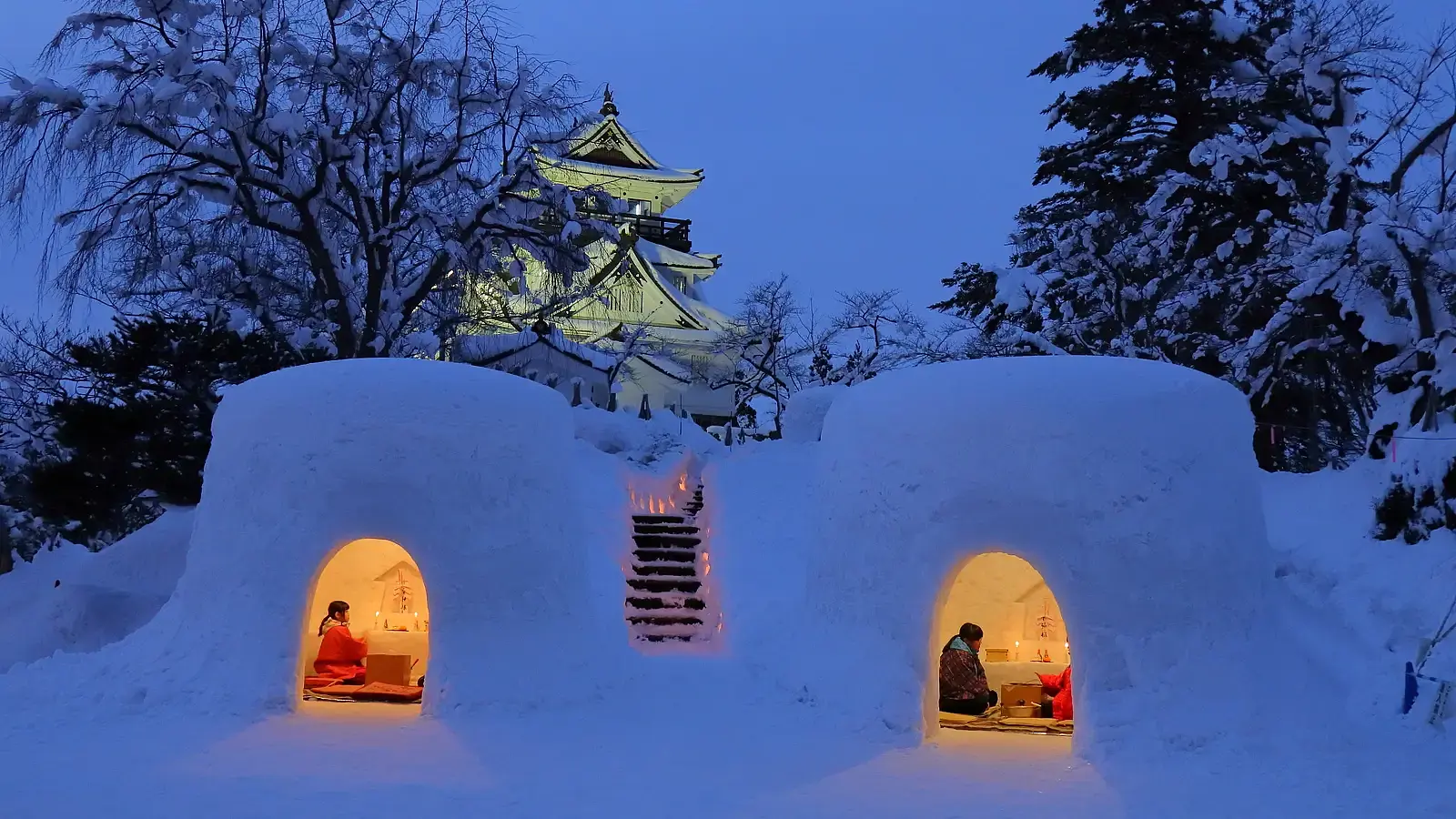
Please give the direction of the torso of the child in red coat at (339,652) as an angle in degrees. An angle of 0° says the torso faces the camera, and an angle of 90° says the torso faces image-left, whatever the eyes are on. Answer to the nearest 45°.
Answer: approximately 270°

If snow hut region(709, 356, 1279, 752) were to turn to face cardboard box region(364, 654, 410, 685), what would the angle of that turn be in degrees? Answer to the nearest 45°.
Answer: approximately 90° to its right

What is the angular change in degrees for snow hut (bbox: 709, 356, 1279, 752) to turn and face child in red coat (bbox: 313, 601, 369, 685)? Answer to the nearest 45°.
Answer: approximately 90° to its right

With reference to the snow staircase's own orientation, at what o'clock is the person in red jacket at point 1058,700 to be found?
The person in red jacket is roughly at 10 o'clock from the snow staircase.

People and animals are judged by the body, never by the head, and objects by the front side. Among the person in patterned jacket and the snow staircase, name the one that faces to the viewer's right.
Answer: the person in patterned jacket

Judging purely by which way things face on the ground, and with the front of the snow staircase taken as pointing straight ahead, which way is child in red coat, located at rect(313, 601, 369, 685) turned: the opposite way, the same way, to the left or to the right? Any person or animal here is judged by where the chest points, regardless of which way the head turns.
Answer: to the left

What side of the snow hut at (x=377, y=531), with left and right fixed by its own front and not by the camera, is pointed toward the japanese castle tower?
back

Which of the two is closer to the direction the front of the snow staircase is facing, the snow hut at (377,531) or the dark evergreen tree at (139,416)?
the snow hut

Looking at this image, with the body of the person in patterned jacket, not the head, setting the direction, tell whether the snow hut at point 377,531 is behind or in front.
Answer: behind
